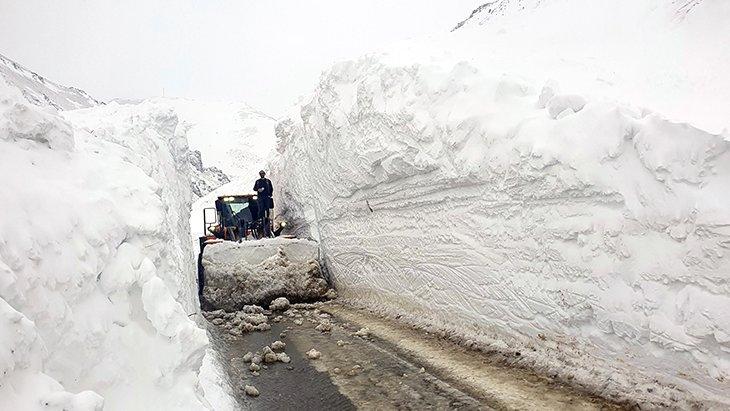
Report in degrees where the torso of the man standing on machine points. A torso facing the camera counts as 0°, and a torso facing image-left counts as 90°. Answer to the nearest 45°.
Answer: approximately 0°

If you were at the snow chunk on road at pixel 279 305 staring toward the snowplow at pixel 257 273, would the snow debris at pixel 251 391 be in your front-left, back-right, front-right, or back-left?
back-left

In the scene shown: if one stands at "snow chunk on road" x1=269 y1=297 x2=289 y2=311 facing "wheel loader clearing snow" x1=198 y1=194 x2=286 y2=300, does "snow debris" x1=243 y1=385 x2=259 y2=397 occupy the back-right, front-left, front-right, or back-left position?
back-left

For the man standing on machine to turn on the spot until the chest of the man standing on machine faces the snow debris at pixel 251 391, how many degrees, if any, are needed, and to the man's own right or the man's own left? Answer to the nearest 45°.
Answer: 0° — they already face it

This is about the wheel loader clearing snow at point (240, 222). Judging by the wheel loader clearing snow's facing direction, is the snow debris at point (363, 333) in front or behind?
in front

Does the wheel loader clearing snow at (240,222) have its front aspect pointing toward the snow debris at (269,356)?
yes

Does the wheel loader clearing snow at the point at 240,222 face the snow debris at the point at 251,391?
yes

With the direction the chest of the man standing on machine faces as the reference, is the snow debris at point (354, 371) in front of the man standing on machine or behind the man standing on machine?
in front
